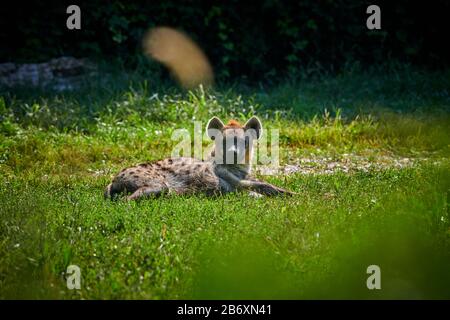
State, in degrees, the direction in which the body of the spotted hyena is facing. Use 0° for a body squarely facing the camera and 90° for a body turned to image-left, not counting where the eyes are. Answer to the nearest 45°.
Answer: approximately 270°
